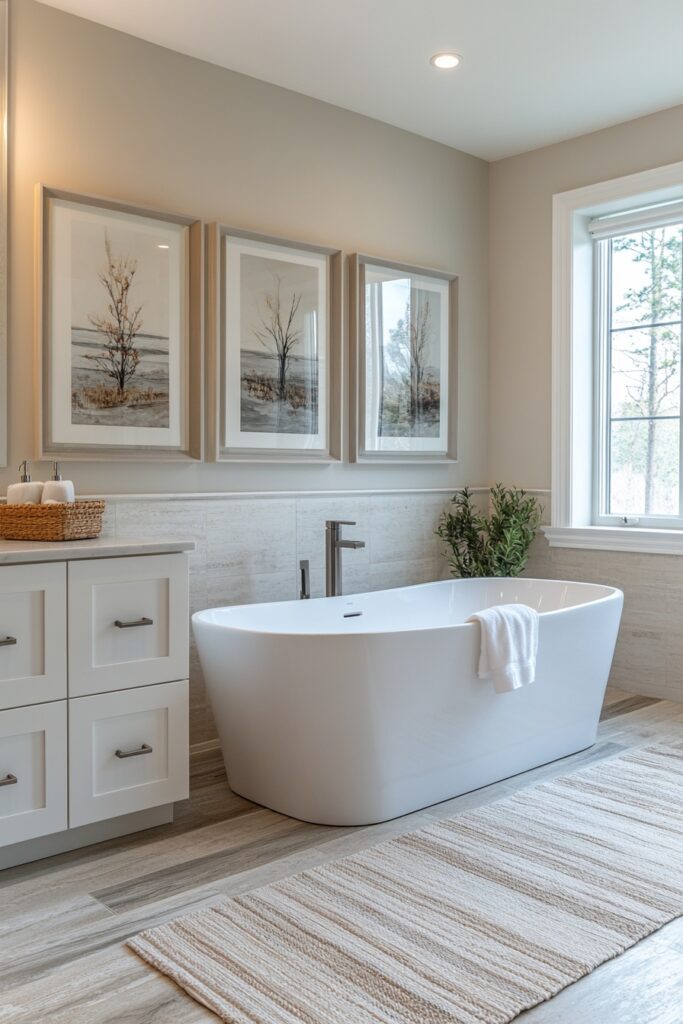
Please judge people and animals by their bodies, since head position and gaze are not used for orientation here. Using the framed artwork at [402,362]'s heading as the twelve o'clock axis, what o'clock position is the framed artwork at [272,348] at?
the framed artwork at [272,348] is roughly at 3 o'clock from the framed artwork at [402,362].

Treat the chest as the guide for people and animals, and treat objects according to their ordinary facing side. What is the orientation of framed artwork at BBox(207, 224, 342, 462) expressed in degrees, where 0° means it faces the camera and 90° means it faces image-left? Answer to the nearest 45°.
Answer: approximately 315°

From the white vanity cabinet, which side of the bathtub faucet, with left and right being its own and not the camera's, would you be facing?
right

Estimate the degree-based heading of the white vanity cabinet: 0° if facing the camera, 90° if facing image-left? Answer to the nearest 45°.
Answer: approximately 315°

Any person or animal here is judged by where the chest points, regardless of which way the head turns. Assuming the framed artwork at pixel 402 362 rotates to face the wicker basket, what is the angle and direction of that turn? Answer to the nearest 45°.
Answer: approximately 90° to its right

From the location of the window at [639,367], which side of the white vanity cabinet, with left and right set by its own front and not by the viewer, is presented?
left

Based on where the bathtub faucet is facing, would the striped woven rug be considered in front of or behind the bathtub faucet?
in front

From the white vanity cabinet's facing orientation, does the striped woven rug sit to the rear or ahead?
ahead

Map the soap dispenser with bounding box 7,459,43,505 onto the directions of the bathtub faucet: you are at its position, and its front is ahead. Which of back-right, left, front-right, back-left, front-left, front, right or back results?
right

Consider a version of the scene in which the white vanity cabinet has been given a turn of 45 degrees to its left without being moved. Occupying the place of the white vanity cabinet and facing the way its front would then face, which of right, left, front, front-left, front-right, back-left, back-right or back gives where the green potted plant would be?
front-left

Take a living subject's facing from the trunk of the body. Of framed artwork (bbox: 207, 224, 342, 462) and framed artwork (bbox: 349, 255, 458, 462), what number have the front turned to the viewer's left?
0

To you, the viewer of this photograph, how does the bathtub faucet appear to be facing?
facing the viewer and to the right of the viewer
